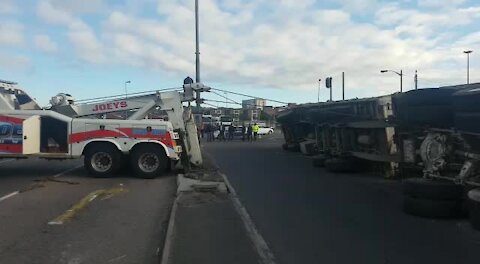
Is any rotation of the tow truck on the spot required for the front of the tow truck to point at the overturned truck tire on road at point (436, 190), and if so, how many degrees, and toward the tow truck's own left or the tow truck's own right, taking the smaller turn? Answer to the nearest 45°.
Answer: approximately 135° to the tow truck's own left

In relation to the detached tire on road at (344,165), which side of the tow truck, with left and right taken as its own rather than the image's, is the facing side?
back

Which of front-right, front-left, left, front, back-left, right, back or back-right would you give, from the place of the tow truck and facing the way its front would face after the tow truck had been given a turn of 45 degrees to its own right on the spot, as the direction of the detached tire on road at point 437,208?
back

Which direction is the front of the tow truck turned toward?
to the viewer's left

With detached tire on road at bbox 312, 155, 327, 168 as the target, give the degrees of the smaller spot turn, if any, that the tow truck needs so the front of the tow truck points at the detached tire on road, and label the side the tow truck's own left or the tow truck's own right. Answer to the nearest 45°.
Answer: approximately 180°
